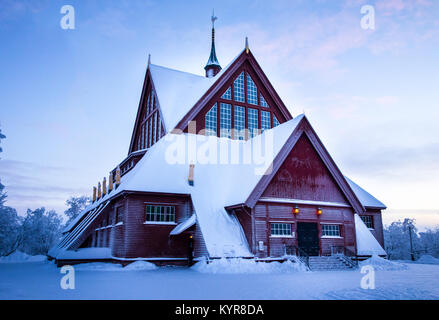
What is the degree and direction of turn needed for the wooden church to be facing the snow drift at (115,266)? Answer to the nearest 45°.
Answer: approximately 135° to its right

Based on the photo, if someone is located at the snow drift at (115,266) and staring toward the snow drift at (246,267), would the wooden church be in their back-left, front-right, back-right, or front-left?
front-left

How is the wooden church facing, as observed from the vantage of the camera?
facing the viewer and to the right of the viewer

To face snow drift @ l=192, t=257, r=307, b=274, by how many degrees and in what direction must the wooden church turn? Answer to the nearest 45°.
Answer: approximately 45° to its right
